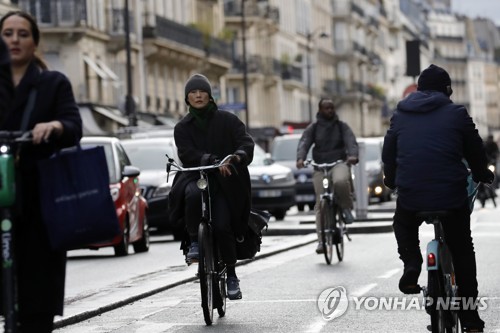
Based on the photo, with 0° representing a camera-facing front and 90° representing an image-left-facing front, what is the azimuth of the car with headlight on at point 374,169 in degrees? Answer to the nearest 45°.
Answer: approximately 0°

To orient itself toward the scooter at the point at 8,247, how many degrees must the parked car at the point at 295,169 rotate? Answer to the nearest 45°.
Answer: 0° — it already faces it

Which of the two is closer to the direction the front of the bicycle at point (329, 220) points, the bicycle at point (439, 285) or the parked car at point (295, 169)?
the bicycle at point (439, 285)

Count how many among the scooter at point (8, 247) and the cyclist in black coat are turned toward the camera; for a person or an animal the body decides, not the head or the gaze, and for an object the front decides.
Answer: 2

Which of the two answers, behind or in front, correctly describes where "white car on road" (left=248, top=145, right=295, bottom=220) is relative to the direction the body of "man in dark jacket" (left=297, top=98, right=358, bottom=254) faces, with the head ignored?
behind

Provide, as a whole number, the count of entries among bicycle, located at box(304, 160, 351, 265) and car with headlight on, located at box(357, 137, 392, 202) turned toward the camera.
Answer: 2

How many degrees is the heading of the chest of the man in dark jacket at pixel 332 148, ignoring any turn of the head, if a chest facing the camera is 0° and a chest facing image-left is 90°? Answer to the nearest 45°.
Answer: approximately 0°

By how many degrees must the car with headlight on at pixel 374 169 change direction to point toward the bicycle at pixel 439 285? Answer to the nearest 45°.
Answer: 0° — it already faces it
